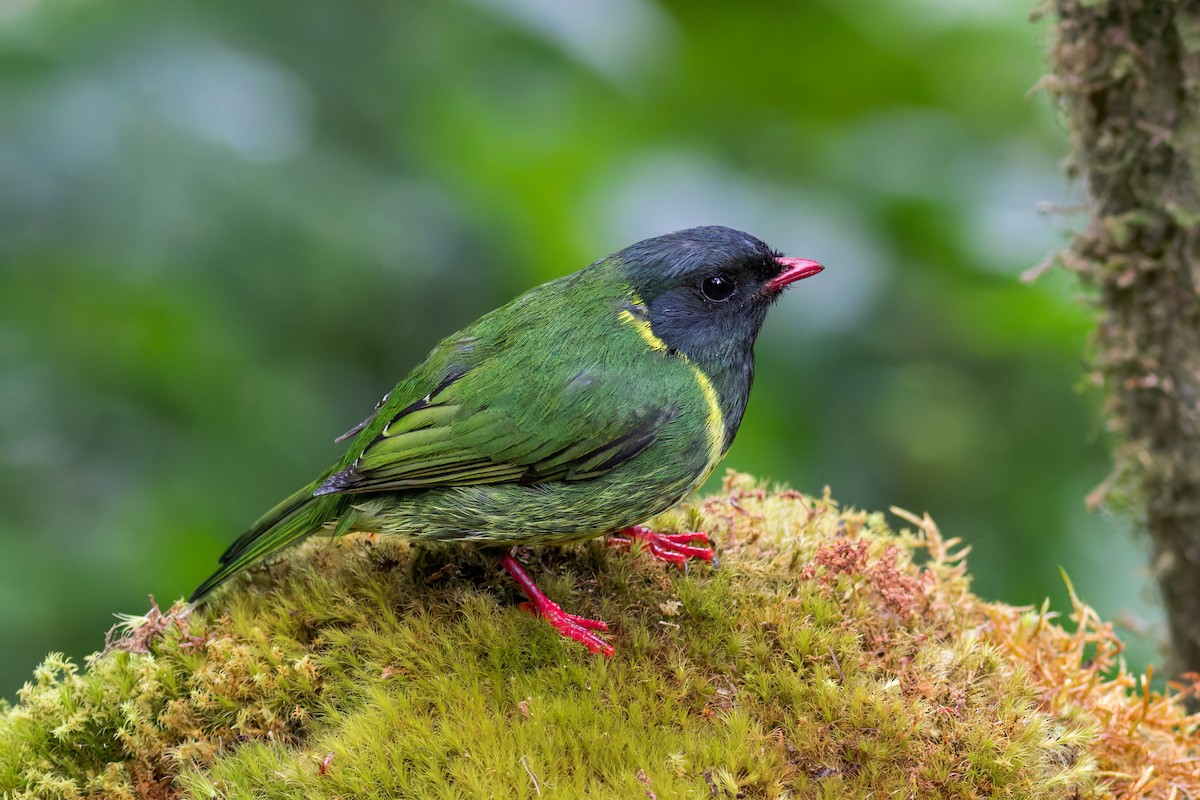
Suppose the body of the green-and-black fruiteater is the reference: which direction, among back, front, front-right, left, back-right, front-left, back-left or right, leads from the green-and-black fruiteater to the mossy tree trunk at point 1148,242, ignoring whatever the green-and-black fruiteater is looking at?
front

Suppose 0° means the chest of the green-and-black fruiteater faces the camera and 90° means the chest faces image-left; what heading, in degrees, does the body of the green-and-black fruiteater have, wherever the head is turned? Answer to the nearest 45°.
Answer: approximately 270°
